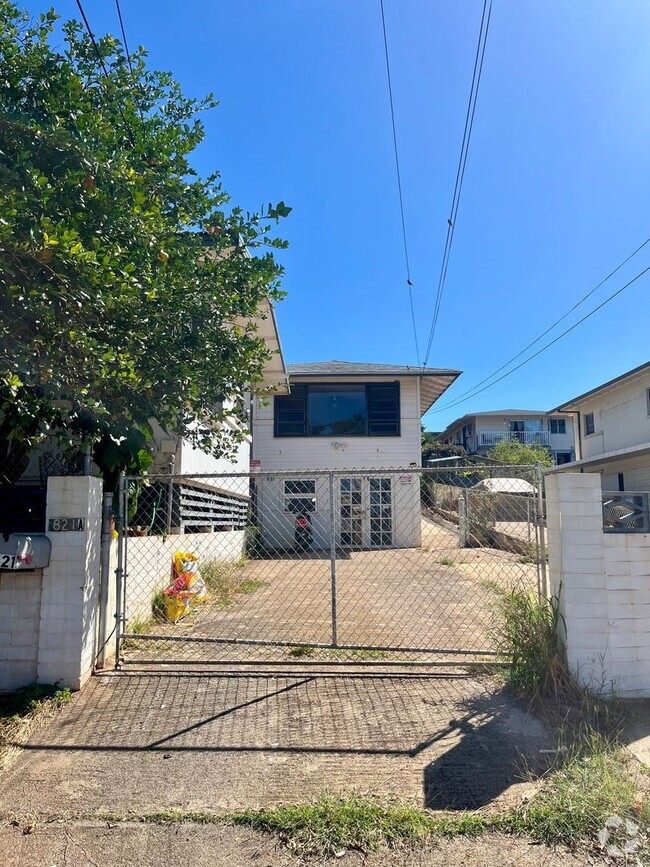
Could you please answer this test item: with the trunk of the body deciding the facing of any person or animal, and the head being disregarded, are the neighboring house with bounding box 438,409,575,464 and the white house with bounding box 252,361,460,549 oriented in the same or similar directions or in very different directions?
same or similar directions

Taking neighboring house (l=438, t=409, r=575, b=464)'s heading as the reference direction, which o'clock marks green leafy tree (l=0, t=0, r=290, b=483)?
The green leafy tree is roughly at 12 o'clock from the neighboring house.

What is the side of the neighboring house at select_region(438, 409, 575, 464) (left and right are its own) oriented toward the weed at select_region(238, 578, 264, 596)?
front

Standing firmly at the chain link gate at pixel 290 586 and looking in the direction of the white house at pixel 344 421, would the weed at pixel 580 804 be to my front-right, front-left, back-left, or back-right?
back-right

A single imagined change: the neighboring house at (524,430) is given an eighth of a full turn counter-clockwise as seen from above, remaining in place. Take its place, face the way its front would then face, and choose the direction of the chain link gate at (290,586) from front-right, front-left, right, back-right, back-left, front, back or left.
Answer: front-right

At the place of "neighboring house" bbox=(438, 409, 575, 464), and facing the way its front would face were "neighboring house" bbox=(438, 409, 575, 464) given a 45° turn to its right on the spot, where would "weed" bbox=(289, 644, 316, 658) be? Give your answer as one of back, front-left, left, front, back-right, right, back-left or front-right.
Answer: front-left

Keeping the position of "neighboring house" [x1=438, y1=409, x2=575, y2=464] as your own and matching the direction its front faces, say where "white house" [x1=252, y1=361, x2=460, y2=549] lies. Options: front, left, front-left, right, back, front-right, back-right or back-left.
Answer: front

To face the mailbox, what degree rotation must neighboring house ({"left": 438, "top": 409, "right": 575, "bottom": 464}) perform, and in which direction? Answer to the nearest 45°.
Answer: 0° — it already faces it

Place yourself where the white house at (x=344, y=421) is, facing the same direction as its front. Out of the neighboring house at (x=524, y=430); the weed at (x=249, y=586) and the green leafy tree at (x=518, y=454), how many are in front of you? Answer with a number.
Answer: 1

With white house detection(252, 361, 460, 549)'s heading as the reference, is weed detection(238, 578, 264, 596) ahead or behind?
ahead

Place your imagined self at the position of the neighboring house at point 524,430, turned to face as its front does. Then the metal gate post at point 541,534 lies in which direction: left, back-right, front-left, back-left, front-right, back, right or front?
front

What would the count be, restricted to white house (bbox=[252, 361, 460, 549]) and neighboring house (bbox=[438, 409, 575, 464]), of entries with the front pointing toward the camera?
2

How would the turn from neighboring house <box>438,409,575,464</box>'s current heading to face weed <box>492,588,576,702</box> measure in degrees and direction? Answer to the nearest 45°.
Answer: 0° — it already faces it

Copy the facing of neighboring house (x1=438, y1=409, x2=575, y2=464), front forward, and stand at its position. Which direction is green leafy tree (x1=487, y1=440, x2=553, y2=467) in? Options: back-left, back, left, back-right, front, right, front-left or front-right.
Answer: front

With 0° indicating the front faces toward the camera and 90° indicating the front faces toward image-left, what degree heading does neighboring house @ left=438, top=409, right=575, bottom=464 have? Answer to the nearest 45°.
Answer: approximately 0°

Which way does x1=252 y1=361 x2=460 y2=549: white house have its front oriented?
toward the camera

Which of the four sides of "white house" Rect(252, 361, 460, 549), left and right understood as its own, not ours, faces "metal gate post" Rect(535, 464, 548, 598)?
front
